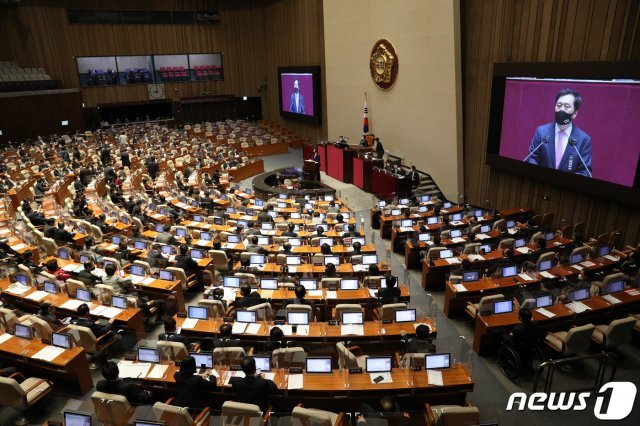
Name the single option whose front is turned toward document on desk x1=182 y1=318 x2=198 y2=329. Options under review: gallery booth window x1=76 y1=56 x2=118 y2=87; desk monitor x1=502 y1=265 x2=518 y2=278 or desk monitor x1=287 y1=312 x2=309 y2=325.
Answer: the gallery booth window

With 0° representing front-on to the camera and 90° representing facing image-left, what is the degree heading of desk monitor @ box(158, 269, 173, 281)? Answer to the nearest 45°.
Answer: approximately 45°

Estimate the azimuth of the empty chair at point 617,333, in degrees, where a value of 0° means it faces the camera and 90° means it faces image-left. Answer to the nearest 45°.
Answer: approximately 135°

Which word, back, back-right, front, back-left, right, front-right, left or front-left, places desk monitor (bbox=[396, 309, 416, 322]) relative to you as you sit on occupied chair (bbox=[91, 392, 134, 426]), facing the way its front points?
front-right

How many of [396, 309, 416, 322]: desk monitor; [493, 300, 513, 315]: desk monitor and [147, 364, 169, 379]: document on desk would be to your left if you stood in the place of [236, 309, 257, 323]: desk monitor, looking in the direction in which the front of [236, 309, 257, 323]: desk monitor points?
2

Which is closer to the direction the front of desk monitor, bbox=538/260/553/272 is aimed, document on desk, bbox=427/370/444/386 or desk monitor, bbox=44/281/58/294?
the document on desk

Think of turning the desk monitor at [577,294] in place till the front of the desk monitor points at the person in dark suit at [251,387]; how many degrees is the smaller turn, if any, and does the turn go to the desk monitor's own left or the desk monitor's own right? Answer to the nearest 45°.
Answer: approximately 90° to the desk monitor's own right

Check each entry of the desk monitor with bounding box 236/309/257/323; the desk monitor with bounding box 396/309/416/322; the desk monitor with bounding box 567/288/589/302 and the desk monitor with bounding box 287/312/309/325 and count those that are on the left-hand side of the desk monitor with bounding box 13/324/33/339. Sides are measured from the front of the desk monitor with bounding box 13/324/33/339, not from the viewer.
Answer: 4

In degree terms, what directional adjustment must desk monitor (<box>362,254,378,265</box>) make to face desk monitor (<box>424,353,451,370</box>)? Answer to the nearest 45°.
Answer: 0° — it already faces it

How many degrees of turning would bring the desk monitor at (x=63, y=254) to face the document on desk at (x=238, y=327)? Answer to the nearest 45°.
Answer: approximately 90° to its left

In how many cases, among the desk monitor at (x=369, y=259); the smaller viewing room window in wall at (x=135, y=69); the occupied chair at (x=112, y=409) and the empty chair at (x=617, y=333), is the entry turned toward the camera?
2

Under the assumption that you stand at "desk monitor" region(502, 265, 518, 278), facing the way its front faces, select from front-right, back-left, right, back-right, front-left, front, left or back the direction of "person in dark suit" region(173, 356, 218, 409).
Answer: right

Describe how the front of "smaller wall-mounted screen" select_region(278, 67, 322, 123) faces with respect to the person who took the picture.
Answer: facing the viewer and to the left of the viewer
